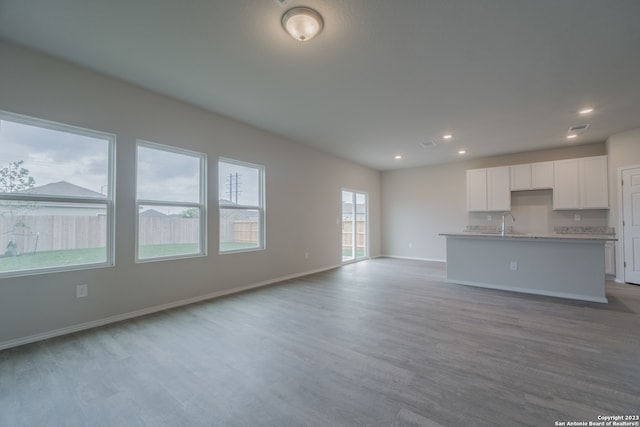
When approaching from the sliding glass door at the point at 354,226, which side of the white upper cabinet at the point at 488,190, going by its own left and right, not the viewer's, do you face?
right

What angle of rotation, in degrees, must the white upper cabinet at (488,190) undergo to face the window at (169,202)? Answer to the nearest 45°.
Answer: approximately 45° to its right

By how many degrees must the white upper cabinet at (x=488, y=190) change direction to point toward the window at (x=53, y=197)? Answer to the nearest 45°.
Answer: approximately 45° to its right

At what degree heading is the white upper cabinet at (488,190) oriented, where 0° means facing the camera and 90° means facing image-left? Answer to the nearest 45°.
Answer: approximately 0°

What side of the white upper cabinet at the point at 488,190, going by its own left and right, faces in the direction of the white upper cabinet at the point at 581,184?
left

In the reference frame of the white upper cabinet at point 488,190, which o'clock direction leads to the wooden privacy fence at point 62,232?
The wooden privacy fence is roughly at 1 o'clock from the white upper cabinet.
